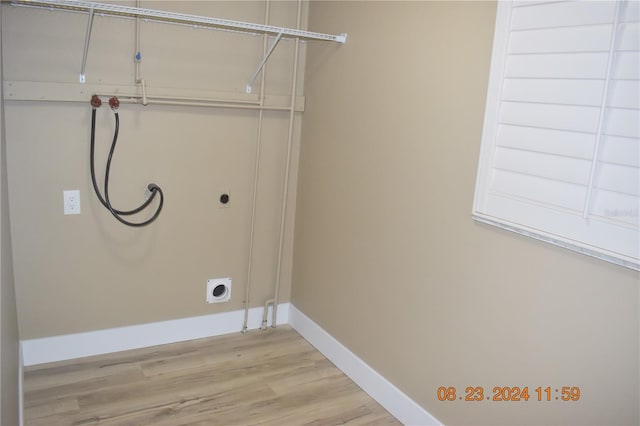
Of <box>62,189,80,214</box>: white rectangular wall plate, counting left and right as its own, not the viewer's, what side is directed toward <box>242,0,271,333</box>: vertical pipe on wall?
left

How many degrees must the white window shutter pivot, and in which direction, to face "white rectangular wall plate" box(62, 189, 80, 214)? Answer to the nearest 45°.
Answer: approximately 45° to its right

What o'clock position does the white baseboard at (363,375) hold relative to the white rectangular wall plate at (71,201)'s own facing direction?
The white baseboard is roughly at 10 o'clock from the white rectangular wall plate.

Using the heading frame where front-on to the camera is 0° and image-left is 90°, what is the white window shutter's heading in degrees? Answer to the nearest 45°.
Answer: approximately 45°

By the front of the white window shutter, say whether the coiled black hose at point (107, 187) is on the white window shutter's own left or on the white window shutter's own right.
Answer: on the white window shutter's own right

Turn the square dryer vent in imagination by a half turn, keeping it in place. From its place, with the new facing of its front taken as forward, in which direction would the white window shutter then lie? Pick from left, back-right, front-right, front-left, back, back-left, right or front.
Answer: back-right

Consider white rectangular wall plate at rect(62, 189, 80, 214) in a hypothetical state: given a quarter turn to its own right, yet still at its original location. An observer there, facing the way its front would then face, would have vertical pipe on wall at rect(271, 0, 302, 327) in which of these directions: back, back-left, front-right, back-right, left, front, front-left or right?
back

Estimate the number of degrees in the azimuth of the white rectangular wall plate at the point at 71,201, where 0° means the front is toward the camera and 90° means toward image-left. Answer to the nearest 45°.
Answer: approximately 0°

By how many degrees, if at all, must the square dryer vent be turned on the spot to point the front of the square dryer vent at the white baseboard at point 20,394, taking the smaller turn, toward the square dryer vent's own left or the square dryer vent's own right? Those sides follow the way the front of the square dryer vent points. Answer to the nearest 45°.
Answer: approximately 45° to the square dryer vent's own right

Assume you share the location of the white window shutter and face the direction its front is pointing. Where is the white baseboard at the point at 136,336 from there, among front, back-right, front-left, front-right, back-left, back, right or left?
front-right

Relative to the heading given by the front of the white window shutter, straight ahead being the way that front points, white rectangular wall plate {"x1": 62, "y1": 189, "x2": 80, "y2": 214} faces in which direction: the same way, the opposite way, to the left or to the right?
to the left

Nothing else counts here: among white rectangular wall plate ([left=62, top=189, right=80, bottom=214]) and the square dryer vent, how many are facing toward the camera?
2

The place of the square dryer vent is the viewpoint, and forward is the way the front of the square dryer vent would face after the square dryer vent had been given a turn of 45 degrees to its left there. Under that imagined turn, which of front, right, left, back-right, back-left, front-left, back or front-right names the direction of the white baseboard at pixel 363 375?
front
